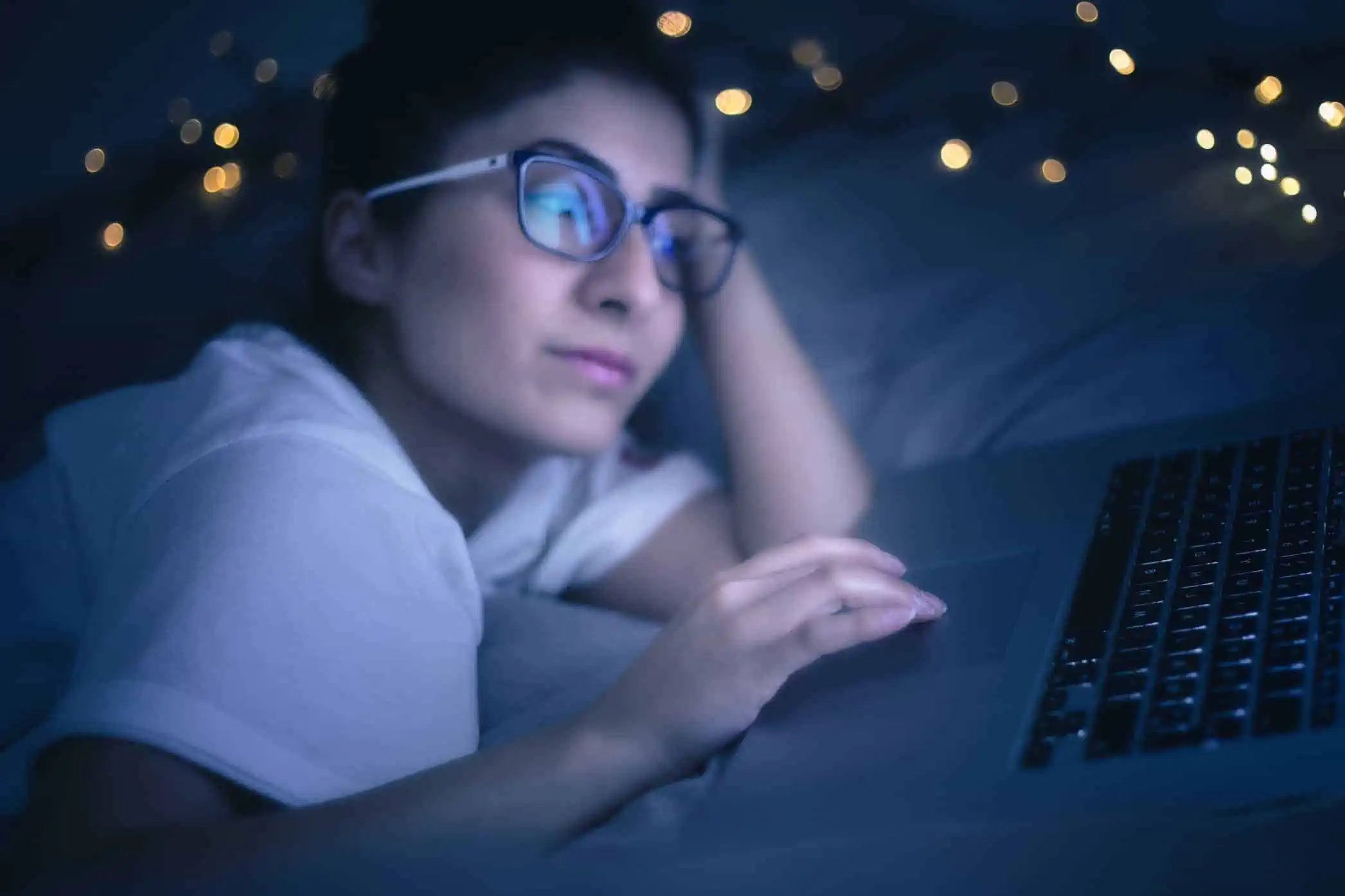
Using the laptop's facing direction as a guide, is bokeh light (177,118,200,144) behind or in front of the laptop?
in front

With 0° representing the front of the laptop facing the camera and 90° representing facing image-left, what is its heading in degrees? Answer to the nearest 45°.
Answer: approximately 90°
